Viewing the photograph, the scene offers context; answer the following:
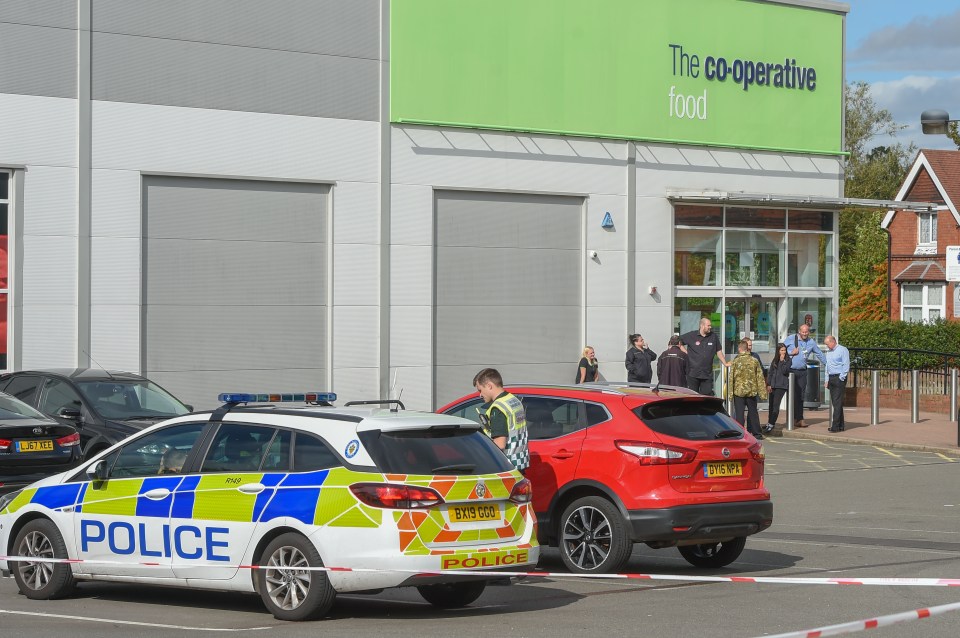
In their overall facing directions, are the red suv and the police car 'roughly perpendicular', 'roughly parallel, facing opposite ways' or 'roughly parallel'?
roughly parallel

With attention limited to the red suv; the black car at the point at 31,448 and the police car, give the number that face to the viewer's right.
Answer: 0

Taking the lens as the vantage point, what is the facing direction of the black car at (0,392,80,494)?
facing away from the viewer and to the left of the viewer

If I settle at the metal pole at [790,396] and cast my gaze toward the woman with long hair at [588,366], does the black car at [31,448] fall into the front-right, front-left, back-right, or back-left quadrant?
front-left

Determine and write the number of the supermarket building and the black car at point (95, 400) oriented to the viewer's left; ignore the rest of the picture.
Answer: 0

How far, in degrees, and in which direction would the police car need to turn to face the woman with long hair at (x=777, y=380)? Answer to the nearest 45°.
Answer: approximately 90° to its right

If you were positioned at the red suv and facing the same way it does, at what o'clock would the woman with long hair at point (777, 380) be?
The woman with long hair is roughly at 2 o'clock from the red suv.

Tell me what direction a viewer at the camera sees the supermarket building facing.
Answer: facing the viewer and to the right of the viewer

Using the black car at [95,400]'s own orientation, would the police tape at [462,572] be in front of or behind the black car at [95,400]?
in front

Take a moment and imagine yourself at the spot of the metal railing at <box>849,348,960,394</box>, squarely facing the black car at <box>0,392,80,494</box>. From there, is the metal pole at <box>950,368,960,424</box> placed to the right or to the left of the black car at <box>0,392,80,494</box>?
left

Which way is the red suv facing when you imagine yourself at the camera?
facing away from the viewer and to the left of the viewer

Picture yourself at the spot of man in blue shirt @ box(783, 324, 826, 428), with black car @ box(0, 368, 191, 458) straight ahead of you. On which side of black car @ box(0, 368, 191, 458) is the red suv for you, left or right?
left

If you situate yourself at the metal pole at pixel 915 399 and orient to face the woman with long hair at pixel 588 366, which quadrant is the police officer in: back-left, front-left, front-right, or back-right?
front-left

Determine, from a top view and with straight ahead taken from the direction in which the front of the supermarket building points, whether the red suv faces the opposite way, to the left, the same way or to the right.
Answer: the opposite way

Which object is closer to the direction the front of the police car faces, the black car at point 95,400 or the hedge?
the black car
